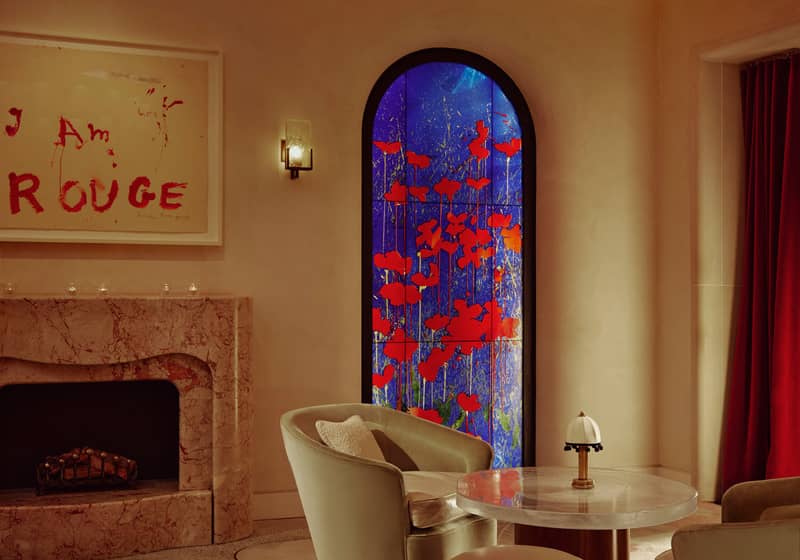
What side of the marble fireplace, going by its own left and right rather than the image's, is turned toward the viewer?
front

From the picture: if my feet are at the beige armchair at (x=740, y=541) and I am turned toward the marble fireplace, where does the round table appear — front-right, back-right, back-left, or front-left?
front-right

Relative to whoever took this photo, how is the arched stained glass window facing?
facing the viewer

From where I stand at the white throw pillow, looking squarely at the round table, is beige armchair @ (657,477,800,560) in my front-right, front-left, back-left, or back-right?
front-right

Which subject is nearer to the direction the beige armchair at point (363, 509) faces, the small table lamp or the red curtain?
the small table lamp

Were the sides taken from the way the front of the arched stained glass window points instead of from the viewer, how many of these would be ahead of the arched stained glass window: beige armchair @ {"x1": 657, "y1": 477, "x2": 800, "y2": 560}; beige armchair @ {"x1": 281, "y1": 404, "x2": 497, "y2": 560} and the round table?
3

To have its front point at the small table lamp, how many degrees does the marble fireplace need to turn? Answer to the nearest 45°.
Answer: approximately 45° to its left

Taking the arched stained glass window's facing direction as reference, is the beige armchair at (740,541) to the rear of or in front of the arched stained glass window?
in front

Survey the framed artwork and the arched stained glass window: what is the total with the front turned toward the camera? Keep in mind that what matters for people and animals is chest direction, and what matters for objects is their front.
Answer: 2

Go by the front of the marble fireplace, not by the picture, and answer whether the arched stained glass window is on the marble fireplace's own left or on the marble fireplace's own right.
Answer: on the marble fireplace's own left

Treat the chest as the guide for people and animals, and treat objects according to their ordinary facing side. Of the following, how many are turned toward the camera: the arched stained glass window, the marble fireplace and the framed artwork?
3

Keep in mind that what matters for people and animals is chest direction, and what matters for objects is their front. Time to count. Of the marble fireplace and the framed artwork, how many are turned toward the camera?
2

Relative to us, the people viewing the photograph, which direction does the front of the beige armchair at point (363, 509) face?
facing the viewer and to the right of the viewer

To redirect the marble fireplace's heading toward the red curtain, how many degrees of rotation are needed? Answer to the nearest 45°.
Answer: approximately 90° to its left

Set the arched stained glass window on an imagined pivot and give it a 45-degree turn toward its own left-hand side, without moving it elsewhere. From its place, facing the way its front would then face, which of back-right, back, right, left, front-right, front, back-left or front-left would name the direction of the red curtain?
front-left

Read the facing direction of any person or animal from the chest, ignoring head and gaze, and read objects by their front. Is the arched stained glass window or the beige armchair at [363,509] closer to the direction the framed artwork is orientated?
the beige armchair

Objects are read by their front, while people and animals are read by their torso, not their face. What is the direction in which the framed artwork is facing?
toward the camera
